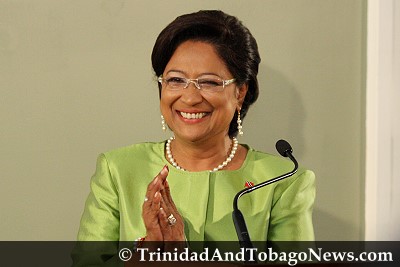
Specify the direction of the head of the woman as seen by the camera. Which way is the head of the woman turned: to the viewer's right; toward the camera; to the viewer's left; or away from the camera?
toward the camera

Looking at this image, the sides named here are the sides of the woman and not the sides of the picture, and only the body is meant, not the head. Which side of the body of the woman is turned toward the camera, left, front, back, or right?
front
